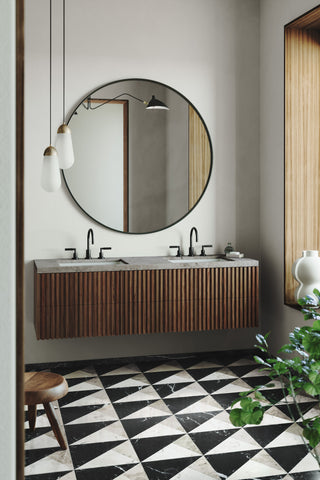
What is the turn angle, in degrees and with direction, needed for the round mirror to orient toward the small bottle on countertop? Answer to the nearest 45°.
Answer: approximately 90° to its left

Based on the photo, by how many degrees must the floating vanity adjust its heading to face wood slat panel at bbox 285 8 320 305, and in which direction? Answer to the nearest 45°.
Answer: approximately 90° to its left

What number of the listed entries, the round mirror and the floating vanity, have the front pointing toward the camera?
2

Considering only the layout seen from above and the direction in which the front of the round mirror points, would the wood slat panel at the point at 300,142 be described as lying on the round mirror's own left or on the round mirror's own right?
on the round mirror's own left

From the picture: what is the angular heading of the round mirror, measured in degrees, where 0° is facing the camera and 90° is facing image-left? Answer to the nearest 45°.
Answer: approximately 0°

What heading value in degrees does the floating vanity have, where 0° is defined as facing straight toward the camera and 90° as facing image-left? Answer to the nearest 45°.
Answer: approximately 0°
